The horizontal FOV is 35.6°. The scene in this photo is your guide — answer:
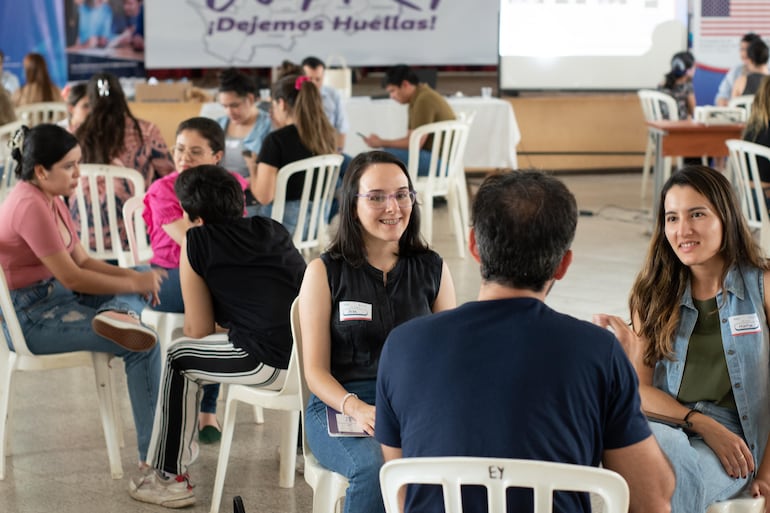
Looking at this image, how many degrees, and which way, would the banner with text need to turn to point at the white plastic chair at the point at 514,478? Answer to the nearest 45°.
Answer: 0° — it already faces it

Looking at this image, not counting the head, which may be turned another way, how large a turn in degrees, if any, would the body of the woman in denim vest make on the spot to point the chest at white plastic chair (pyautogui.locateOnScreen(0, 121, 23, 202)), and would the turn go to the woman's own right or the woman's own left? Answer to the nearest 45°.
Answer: approximately 90° to the woman's own right

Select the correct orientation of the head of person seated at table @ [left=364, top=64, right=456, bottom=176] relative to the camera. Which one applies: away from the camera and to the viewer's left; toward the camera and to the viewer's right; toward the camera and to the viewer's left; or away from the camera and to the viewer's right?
toward the camera and to the viewer's left

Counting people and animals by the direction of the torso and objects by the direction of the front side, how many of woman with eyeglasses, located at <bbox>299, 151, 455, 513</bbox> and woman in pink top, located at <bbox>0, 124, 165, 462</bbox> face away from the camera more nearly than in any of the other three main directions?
0

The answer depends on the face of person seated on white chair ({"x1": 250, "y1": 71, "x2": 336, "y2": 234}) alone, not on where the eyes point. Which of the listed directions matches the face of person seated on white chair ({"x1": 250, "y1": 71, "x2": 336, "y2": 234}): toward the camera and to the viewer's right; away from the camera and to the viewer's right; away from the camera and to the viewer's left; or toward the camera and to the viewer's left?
away from the camera and to the viewer's left

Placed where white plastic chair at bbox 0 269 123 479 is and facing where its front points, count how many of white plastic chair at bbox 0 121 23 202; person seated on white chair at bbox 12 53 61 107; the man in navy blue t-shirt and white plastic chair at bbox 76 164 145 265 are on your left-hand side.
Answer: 3

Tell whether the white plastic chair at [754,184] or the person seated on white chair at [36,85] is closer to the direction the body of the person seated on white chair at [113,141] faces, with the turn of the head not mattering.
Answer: the person seated on white chair at [36,85]

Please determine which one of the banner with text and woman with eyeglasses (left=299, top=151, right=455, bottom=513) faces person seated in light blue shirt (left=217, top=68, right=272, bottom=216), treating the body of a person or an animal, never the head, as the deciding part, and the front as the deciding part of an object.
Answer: the banner with text

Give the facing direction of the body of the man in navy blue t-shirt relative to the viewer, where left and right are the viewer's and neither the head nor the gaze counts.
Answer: facing away from the viewer

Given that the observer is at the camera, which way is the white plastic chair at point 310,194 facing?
facing away from the viewer and to the left of the viewer

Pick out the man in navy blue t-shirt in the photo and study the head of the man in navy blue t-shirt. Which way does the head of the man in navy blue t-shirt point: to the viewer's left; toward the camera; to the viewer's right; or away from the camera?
away from the camera

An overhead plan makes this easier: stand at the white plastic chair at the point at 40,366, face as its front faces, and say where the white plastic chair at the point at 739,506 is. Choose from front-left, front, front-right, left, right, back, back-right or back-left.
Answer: front-right

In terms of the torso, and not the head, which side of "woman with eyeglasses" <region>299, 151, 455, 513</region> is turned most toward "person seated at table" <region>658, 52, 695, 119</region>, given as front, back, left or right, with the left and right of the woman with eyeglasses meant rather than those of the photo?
left

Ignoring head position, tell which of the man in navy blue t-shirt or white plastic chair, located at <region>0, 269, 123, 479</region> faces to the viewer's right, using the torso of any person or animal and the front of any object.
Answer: the white plastic chair

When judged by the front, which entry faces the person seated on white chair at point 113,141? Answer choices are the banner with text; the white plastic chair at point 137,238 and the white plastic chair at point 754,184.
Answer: the banner with text

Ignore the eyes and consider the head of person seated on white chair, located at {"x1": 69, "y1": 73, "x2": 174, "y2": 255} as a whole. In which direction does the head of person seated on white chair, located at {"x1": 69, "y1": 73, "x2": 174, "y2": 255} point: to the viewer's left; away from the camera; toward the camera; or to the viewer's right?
away from the camera
